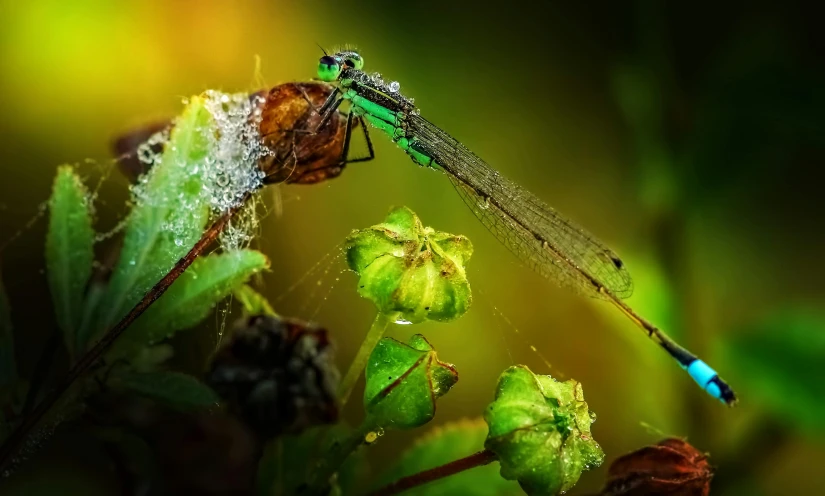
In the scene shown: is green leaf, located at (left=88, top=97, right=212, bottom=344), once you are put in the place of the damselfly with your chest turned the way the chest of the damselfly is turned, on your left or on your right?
on your left

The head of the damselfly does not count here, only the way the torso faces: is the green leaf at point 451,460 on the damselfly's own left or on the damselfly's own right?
on the damselfly's own left

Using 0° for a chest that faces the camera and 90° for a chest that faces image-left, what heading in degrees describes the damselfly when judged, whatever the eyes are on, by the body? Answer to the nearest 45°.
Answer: approximately 90°

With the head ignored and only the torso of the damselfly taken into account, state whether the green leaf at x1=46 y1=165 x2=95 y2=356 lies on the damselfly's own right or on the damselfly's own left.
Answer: on the damselfly's own left

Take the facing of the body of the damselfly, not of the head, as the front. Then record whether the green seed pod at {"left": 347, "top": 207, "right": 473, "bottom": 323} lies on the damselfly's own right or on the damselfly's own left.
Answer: on the damselfly's own left

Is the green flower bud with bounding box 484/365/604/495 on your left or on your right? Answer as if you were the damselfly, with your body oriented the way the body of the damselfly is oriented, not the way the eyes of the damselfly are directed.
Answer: on your left
